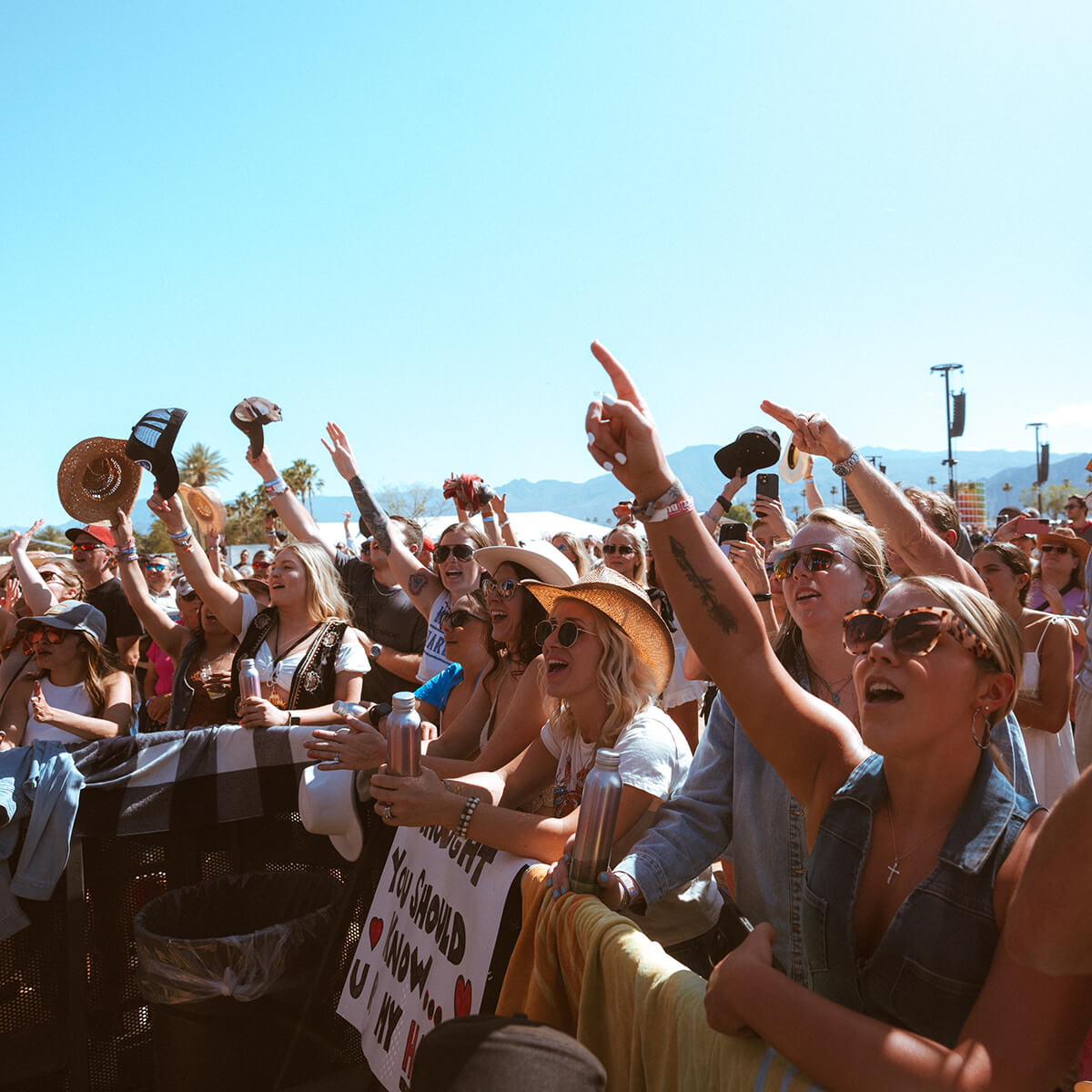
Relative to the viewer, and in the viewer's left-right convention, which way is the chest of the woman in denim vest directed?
facing the viewer and to the left of the viewer

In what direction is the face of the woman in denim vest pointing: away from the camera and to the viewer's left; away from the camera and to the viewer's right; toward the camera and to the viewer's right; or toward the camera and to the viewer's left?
toward the camera and to the viewer's left

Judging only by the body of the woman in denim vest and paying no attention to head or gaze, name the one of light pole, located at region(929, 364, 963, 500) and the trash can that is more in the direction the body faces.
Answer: the trash can

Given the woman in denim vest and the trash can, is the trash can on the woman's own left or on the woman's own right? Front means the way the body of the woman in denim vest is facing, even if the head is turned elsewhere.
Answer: on the woman's own right

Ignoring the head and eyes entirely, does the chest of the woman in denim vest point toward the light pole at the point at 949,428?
no
